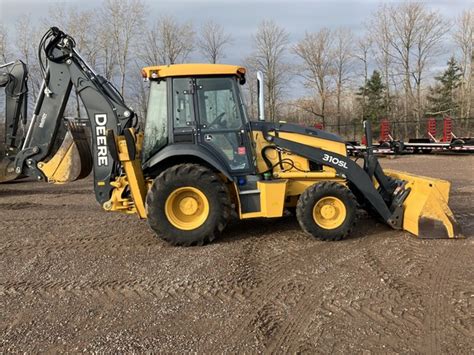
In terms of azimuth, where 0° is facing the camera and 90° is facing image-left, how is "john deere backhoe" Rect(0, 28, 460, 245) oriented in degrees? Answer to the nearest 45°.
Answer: approximately 270°
